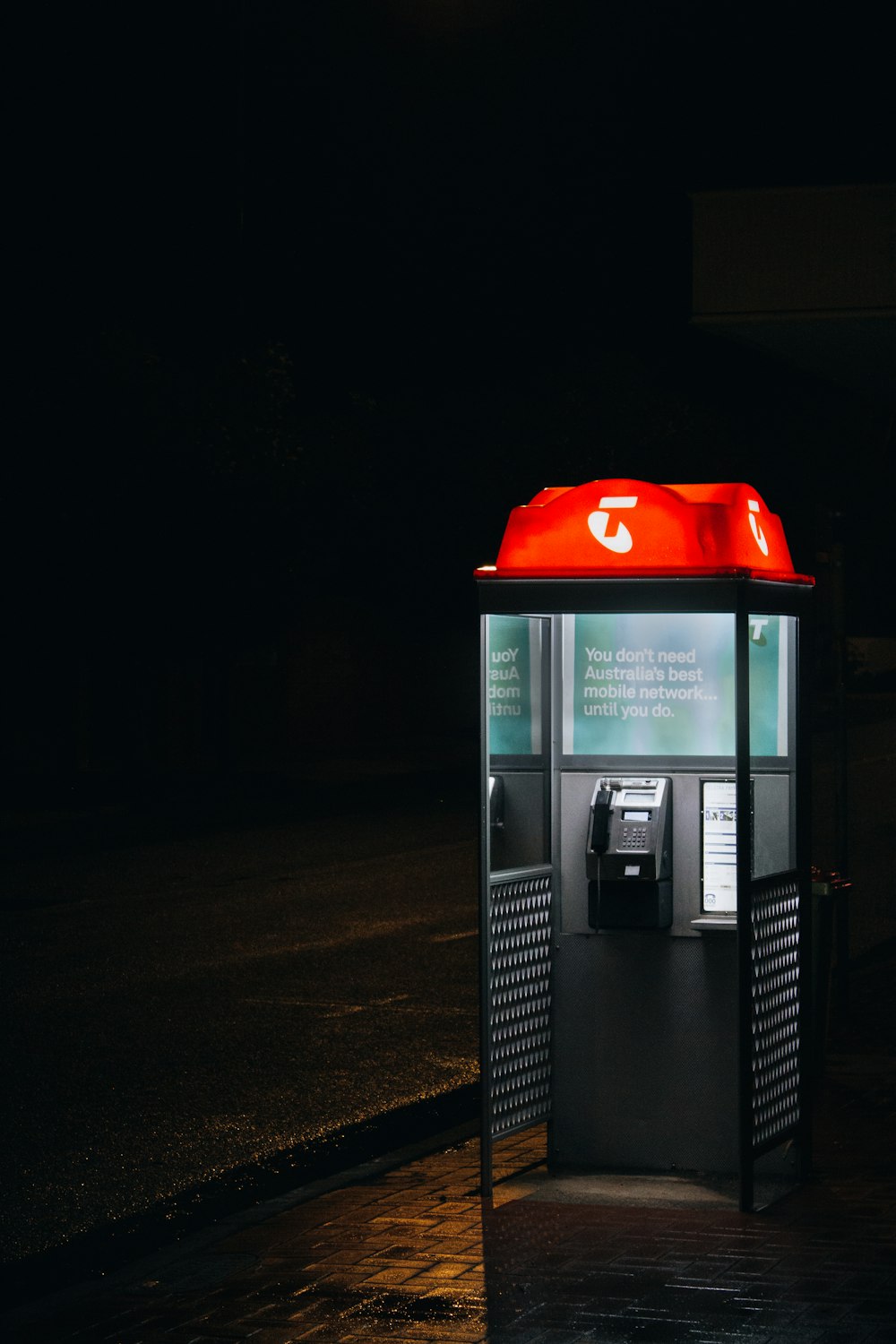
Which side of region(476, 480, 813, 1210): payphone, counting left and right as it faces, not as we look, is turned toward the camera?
front
